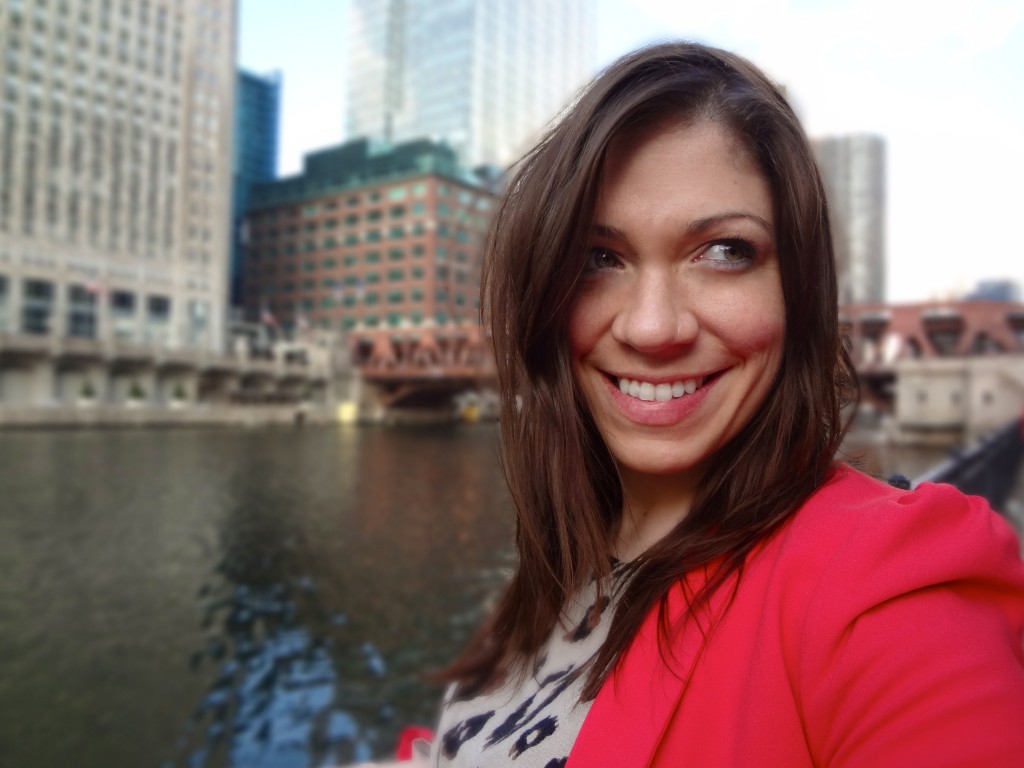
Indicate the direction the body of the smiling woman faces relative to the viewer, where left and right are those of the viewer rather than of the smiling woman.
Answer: facing the viewer and to the left of the viewer

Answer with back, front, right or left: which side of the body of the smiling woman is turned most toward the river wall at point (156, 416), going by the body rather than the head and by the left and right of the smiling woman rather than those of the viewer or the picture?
right
